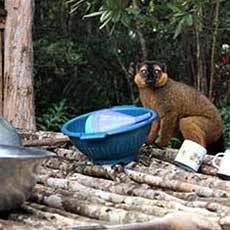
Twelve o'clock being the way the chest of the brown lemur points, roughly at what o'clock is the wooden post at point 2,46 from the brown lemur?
The wooden post is roughly at 1 o'clock from the brown lemur.

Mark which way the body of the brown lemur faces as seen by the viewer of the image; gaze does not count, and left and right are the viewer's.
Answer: facing to the left of the viewer

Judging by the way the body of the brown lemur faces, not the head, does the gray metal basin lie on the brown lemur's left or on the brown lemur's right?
on the brown lemur's left

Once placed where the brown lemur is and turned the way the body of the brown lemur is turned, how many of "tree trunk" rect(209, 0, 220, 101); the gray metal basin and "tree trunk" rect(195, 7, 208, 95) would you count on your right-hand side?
2

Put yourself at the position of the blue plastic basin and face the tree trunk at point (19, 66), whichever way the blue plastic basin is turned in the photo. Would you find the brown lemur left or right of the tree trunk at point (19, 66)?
right

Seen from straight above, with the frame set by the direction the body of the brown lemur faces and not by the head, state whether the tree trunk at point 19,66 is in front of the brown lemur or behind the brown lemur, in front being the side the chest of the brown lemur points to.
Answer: in front

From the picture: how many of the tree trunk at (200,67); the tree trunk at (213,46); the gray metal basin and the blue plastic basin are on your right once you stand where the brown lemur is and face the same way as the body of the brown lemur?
2

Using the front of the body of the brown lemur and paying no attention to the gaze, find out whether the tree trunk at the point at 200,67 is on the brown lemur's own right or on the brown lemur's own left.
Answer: on the brown lemur's own right

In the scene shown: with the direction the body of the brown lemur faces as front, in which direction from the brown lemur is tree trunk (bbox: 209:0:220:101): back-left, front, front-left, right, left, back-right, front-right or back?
right

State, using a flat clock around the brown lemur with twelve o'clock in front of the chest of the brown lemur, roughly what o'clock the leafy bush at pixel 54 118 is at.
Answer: The leafy bush is roughly at 2 o'clock from the brown lemur.

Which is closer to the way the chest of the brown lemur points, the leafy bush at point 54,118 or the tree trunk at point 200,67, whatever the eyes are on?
the leafy bush
